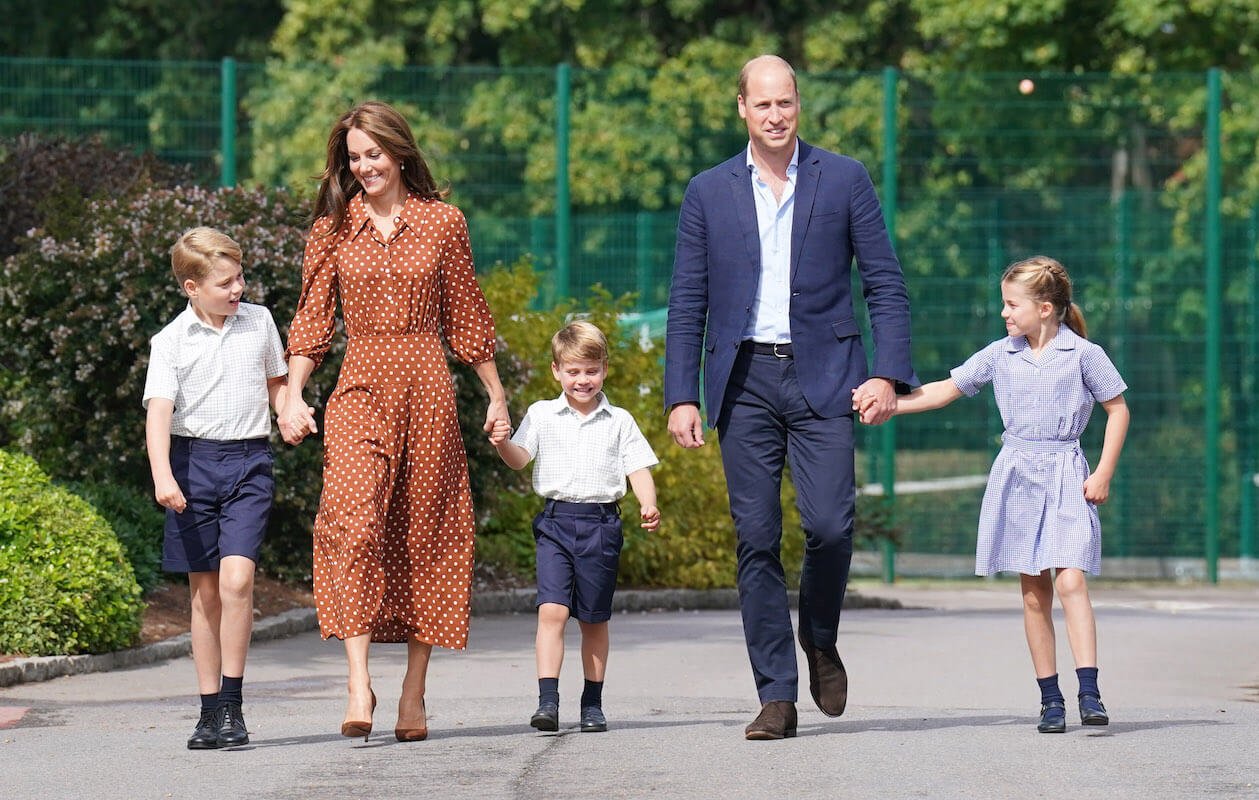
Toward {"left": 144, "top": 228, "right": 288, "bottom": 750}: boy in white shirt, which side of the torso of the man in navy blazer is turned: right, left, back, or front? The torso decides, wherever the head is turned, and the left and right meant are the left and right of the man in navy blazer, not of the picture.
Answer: right

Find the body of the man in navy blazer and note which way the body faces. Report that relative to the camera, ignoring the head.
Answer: toward the camera

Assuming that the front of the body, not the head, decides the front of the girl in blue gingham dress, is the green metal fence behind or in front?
behind

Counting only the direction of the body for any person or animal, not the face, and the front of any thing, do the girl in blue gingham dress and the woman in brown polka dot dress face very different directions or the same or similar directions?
same or similar directions

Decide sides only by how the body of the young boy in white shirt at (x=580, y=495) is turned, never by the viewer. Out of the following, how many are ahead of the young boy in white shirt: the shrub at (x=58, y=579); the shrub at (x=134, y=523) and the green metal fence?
0

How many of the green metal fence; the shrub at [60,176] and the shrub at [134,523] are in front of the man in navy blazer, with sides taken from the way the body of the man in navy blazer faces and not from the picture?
0

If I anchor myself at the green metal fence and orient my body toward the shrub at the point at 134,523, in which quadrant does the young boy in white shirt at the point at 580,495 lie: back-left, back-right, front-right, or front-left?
front-left

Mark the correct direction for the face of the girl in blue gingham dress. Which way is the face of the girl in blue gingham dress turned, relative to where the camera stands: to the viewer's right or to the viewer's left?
to the viewer's left

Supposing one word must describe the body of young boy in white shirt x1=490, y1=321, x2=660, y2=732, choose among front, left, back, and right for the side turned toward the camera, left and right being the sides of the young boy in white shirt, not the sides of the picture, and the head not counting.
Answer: front

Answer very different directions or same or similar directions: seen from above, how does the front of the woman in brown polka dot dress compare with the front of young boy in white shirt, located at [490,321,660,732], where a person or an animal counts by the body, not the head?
same or similar directions

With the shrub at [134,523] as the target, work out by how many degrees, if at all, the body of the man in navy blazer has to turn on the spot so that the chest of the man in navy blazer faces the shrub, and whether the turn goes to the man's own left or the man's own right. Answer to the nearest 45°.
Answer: approximately 135° to the man's own right

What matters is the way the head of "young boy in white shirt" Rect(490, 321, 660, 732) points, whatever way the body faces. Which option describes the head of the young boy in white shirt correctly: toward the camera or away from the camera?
toward the camera

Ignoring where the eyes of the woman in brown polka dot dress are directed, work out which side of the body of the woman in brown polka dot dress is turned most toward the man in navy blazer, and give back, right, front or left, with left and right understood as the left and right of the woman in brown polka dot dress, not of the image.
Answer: left
